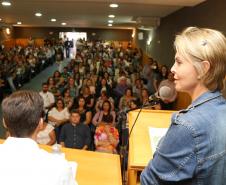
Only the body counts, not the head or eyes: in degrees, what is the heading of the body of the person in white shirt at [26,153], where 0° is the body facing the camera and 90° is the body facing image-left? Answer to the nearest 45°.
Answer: approximately 180°

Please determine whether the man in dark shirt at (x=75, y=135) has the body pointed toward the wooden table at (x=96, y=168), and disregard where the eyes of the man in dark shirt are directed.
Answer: yes

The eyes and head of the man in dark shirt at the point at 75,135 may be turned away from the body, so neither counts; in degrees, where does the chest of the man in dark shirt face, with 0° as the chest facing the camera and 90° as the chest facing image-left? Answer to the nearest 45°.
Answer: approximately 0°

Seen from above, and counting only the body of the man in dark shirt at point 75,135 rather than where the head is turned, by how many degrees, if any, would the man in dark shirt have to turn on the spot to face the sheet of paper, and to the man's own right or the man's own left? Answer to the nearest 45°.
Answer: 0° — they already face it
